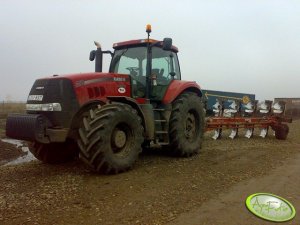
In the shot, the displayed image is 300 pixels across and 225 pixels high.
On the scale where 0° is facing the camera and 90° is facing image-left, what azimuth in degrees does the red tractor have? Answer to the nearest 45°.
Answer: approximately 45°
